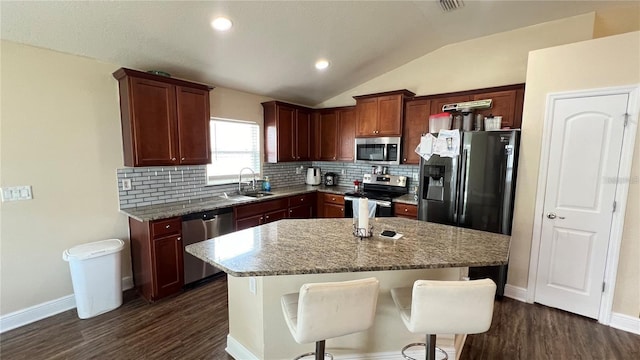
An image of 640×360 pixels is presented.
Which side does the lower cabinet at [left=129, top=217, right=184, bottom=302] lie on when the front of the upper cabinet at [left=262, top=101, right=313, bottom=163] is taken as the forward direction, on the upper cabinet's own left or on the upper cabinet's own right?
on the upper cabinet's own right

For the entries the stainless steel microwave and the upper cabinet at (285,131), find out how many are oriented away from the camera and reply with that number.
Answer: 0

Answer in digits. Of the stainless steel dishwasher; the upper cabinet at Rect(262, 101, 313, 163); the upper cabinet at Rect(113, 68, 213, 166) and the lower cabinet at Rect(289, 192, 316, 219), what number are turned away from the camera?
0

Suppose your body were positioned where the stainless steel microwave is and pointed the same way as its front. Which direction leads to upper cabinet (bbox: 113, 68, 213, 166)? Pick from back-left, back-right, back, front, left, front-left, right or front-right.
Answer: front-right

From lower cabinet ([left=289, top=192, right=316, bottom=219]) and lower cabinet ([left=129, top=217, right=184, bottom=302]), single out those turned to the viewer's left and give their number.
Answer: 0

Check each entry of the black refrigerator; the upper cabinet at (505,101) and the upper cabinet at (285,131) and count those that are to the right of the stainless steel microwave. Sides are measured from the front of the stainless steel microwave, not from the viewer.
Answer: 1

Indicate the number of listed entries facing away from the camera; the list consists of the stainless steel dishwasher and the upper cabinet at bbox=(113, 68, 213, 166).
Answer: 0

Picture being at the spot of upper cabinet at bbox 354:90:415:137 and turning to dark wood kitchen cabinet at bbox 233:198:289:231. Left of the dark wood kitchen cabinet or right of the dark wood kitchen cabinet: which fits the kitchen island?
left

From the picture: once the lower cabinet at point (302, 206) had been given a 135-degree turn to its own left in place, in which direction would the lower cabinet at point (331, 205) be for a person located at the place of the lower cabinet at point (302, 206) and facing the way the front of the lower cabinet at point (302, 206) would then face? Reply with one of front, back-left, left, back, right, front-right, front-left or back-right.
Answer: right

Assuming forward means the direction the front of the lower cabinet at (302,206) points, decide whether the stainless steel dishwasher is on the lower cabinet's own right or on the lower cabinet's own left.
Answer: on the lower cabinet's own right

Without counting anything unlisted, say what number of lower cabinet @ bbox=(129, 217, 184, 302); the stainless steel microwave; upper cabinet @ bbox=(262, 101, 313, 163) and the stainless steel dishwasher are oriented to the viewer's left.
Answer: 0

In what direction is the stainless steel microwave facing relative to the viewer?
toward the camera

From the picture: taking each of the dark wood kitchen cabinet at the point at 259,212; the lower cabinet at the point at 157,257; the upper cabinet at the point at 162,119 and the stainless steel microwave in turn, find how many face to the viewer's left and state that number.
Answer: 0

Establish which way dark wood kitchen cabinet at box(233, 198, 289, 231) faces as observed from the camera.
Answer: facing the viewer and to the right of the viewer

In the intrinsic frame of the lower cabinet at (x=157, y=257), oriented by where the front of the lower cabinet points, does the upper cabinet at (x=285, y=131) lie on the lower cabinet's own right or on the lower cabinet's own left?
on the lower cabinet's own left
